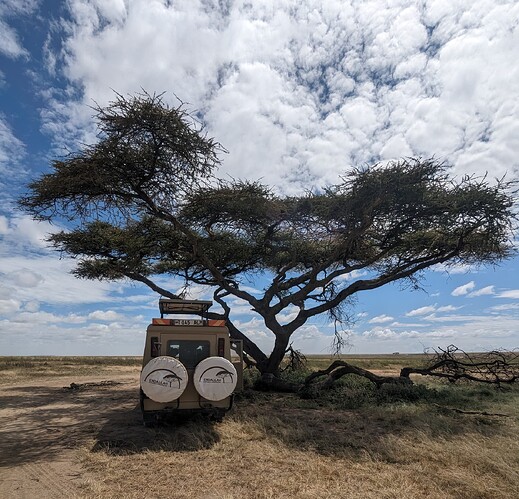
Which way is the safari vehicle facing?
away from the camera

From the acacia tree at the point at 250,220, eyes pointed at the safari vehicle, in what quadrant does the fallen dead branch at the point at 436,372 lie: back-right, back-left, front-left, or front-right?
back-left

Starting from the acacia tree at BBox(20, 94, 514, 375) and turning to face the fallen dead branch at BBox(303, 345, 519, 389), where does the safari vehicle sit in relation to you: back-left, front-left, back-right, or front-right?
back-right

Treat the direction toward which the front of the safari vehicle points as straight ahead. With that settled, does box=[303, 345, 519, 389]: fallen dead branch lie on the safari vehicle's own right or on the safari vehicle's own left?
on the safari vehicle's own right
